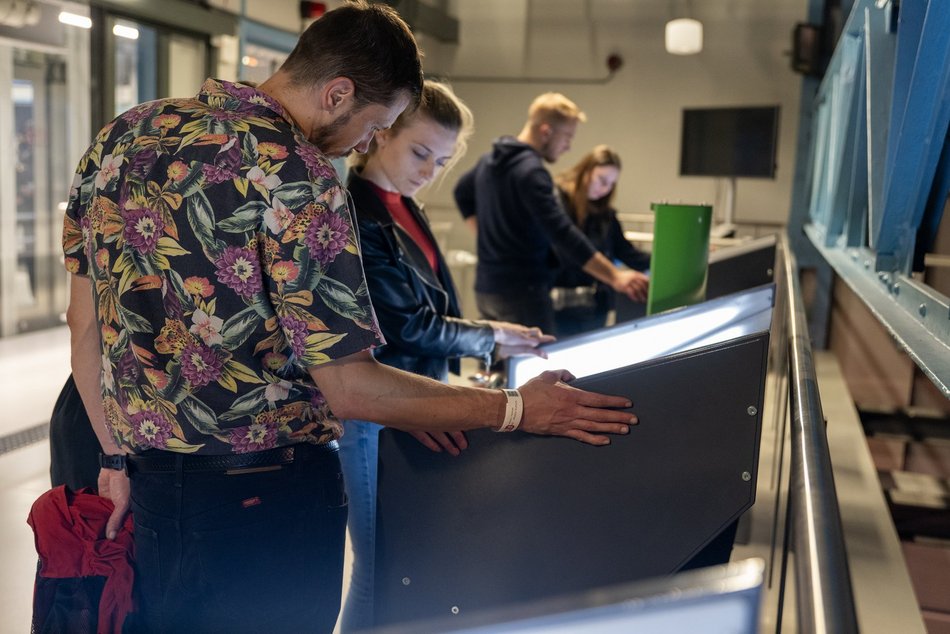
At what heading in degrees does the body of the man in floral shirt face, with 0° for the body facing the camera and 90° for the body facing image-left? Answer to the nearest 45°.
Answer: approximately 225°

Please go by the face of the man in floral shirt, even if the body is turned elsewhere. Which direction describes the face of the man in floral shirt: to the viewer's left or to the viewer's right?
to the viewer's right

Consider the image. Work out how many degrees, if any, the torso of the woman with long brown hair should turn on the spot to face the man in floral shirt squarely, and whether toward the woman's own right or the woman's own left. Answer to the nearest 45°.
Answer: approximately 45° to the woman's own right

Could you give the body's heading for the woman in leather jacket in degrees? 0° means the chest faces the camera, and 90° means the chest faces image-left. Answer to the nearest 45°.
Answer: approximately 315°

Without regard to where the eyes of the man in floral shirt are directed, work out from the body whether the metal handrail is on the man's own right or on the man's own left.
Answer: on the man's own right

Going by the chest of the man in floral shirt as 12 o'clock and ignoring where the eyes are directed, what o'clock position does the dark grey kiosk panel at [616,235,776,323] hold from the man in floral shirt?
The dark grey kiosk panel is roughly at 12 o'clock from the man in floral shirt.
